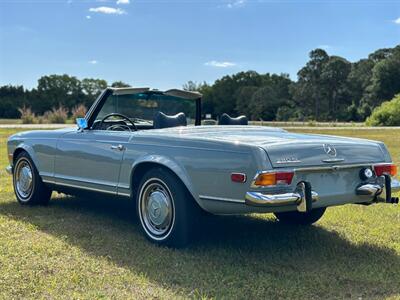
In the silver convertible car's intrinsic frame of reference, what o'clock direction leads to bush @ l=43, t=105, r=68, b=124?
The bush is roughly at 1 o'clock from the silver convertible car.

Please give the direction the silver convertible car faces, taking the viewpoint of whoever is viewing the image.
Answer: facing away from the viewer and to the left of the viewer

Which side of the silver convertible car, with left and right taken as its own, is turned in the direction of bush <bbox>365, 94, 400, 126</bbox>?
right
